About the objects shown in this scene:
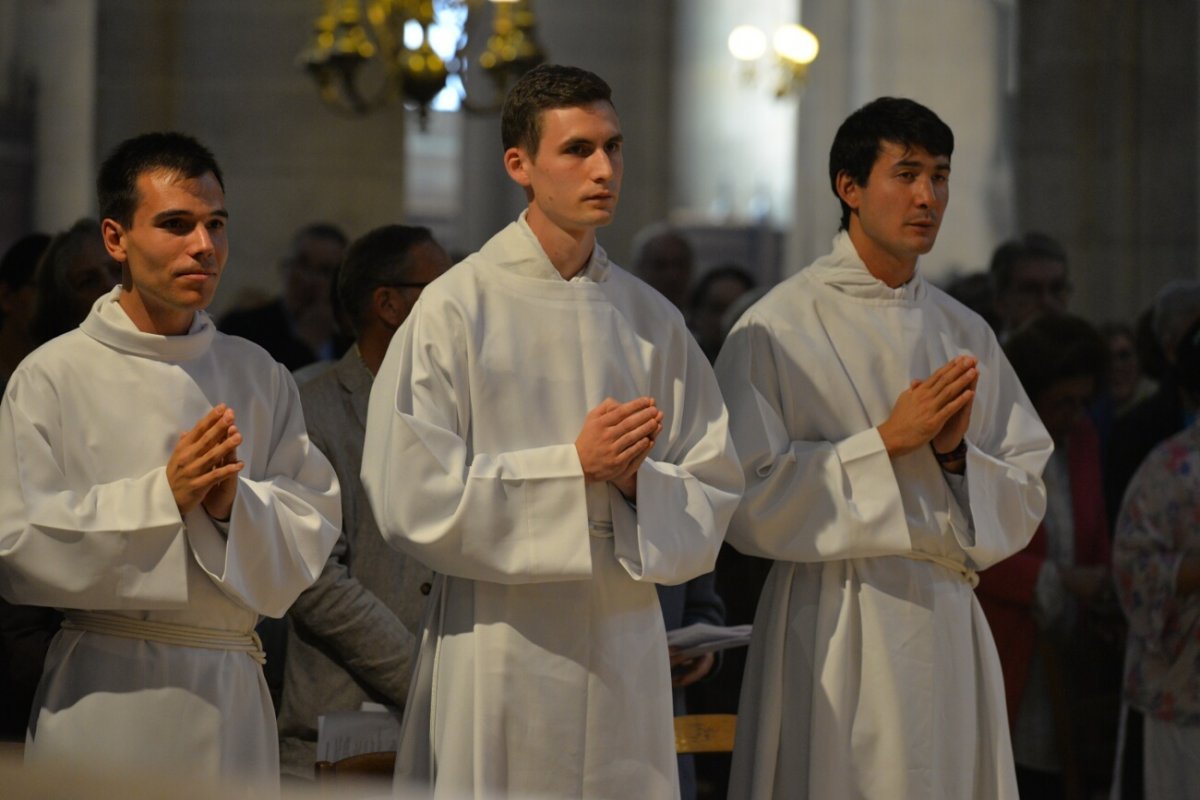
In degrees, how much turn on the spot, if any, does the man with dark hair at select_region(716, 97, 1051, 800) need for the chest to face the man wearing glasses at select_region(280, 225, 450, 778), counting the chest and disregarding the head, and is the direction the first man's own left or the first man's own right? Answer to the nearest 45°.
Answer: approximately 135° to the first man's own right

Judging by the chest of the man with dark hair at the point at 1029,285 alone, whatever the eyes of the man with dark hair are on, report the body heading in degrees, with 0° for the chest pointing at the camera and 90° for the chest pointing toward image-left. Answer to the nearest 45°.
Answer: approximately 315°

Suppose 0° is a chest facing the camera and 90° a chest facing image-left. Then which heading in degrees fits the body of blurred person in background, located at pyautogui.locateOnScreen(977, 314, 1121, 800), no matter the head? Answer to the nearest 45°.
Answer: approximately 315°

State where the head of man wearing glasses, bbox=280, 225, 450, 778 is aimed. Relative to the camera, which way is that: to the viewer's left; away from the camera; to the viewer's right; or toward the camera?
to the viewer's right
